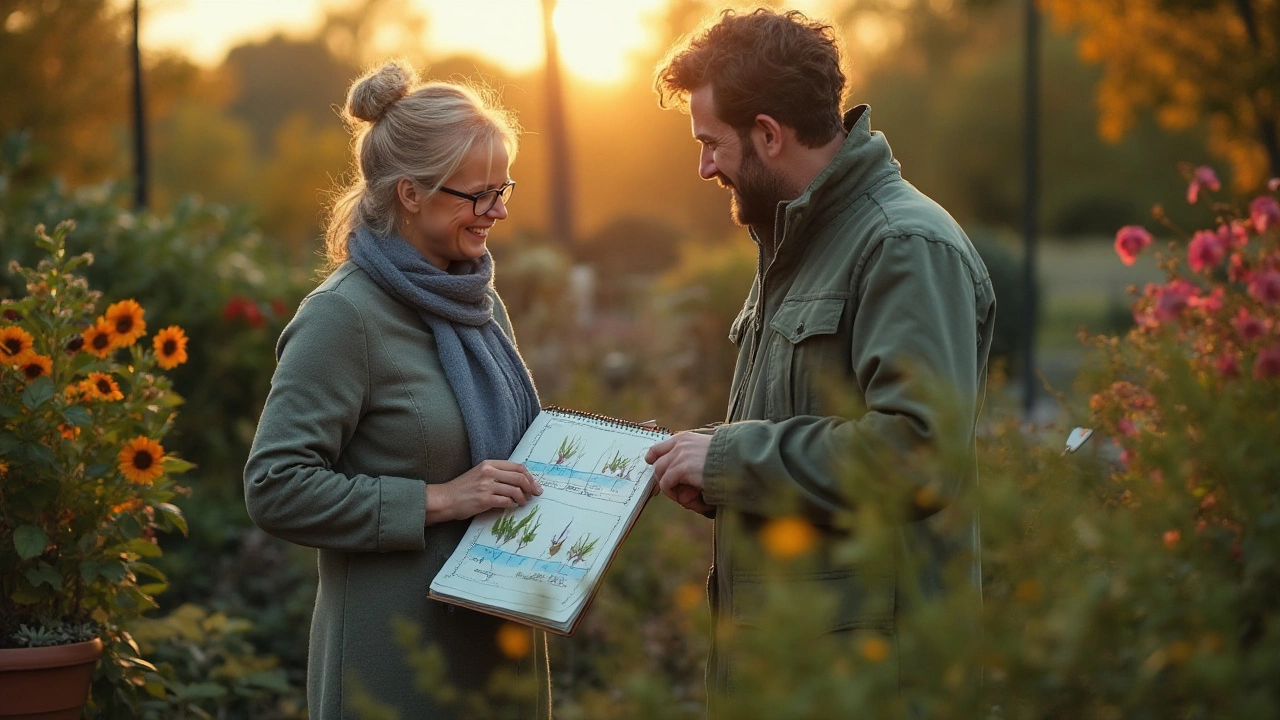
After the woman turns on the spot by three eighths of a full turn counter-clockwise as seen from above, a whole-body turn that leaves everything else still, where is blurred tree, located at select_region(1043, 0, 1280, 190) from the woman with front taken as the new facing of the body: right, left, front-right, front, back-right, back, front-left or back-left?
front-right

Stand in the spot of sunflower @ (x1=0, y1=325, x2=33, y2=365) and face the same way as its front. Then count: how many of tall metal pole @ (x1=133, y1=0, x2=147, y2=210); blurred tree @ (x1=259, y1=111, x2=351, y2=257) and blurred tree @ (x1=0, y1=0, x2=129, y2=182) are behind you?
3

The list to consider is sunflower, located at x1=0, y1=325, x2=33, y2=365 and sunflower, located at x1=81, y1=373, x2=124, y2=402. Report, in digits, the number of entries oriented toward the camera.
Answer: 2

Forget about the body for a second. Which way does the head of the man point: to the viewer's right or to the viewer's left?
to the viewer's left

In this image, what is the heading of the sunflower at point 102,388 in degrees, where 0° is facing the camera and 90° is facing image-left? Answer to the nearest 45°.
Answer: approximately 0°

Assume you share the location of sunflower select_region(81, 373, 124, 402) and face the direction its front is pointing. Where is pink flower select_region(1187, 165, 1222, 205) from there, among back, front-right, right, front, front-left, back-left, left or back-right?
left

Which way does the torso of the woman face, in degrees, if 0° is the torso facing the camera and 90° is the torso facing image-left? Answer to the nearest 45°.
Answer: approximately 315°

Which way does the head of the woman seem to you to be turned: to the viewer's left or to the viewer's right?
to the viewer's right

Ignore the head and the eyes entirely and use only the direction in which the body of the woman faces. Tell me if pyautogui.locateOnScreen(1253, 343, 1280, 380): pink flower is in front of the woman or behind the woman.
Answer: in front

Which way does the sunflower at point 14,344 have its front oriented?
toward the camera

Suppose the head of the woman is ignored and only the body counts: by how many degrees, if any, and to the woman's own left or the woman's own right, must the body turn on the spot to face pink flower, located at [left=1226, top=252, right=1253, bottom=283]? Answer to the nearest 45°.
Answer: approximately 45° to the woman's own left
